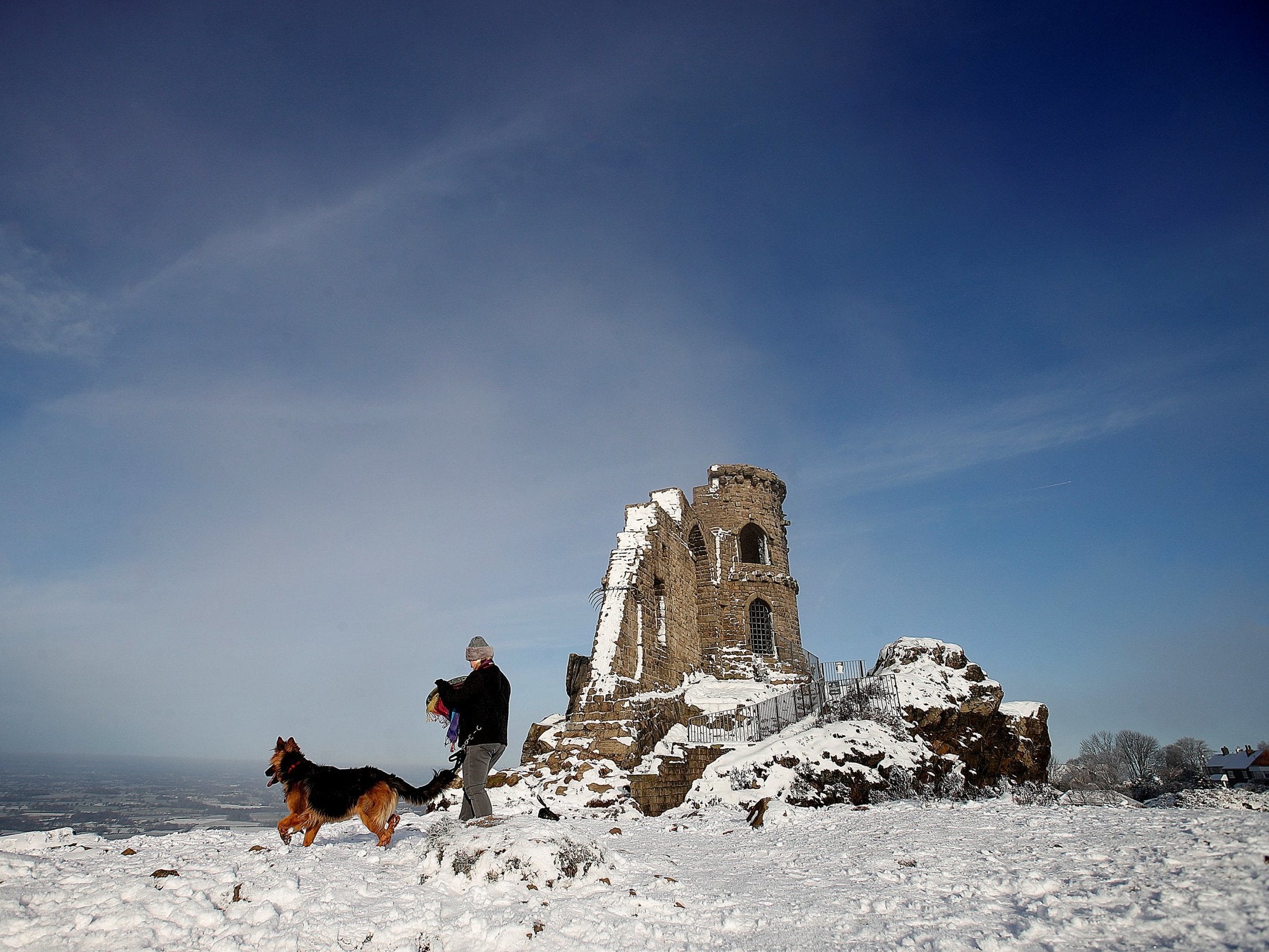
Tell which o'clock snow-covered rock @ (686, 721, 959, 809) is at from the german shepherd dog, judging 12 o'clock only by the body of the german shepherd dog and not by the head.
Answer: The snow-covered rock is roughly at 5 o'clock from the german shepherd dog.

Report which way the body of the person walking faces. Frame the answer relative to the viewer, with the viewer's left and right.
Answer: facing away from the viewer and to the left of the viewer

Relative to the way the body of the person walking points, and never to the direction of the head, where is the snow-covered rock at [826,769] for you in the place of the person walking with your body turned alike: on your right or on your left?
on your right

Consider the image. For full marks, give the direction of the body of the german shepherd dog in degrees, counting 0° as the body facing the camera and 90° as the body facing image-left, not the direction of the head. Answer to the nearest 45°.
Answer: approximately 90°

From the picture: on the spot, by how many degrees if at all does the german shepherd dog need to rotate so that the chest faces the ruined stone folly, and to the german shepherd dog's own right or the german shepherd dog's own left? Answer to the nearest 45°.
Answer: approximately 135° to the german shepherd dog's own right

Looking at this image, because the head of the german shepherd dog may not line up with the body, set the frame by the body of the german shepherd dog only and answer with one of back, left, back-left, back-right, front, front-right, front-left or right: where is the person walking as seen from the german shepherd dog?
back

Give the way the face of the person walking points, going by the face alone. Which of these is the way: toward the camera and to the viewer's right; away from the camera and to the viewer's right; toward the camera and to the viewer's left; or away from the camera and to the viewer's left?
away from the camera and to the viewer's left

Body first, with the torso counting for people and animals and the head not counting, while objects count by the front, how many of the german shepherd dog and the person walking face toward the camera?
0

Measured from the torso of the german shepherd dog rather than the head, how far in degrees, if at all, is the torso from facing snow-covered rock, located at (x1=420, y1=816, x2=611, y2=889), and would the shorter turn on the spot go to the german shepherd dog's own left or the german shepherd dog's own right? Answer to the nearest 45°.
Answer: approximately 135° to the german shepherd dog's own left
